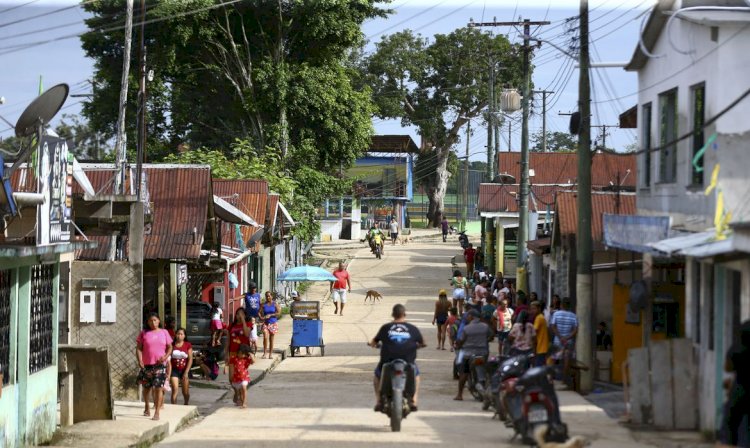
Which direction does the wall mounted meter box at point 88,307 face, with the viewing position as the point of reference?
facing the viewer

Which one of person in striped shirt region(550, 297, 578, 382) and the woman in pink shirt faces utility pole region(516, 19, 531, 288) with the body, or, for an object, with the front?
the person in striped shirt

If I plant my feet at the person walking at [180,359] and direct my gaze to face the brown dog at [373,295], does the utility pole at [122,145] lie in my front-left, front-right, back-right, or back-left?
front-left

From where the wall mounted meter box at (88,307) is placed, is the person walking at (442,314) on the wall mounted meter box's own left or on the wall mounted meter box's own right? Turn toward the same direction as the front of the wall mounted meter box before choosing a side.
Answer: on the wall mounted meter box's own left

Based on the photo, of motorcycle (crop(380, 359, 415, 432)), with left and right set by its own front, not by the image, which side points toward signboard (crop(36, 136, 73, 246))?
left

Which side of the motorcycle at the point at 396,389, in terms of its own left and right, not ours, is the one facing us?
back

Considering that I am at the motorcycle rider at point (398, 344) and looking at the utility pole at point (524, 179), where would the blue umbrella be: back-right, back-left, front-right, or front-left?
front-left

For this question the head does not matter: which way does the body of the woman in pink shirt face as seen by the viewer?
toward the camera

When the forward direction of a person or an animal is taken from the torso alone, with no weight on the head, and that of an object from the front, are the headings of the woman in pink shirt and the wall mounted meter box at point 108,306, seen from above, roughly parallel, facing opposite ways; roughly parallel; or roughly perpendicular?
roughly parallel

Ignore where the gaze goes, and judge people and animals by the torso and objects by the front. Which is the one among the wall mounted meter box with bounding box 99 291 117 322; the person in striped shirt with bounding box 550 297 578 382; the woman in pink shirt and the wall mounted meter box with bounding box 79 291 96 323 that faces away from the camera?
the person in striped shirt

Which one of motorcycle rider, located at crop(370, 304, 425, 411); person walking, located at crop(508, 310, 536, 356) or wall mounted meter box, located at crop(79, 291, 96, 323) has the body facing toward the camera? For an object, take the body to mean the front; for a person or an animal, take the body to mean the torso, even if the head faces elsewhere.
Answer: the wall mounted meter box

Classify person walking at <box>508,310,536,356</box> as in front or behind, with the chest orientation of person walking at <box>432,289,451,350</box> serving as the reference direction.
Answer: behind

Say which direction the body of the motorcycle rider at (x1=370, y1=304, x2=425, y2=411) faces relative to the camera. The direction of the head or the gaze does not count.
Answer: away from the camera

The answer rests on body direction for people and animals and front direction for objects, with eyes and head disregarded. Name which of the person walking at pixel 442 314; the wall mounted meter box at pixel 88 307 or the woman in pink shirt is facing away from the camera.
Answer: the person walking

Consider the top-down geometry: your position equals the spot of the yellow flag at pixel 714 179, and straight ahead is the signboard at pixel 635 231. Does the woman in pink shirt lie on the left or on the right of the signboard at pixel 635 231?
left

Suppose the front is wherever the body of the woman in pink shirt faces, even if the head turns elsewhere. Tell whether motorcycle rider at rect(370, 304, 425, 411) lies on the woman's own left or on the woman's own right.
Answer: on the woman's own left

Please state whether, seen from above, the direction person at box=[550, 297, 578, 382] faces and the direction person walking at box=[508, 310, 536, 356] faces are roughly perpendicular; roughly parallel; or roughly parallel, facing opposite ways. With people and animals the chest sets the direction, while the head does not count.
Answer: roughly parallel

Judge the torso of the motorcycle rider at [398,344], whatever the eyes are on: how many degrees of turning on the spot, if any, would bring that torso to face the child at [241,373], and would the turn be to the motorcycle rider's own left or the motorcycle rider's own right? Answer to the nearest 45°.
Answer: approximately 45° to the motorcycle rider's own left

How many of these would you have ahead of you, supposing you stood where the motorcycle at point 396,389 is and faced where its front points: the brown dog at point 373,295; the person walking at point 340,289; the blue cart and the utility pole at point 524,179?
4

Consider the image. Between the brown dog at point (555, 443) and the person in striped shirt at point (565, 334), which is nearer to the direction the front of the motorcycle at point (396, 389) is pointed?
the person in striped shirt

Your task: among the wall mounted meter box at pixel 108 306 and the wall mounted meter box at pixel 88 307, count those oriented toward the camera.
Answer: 2
